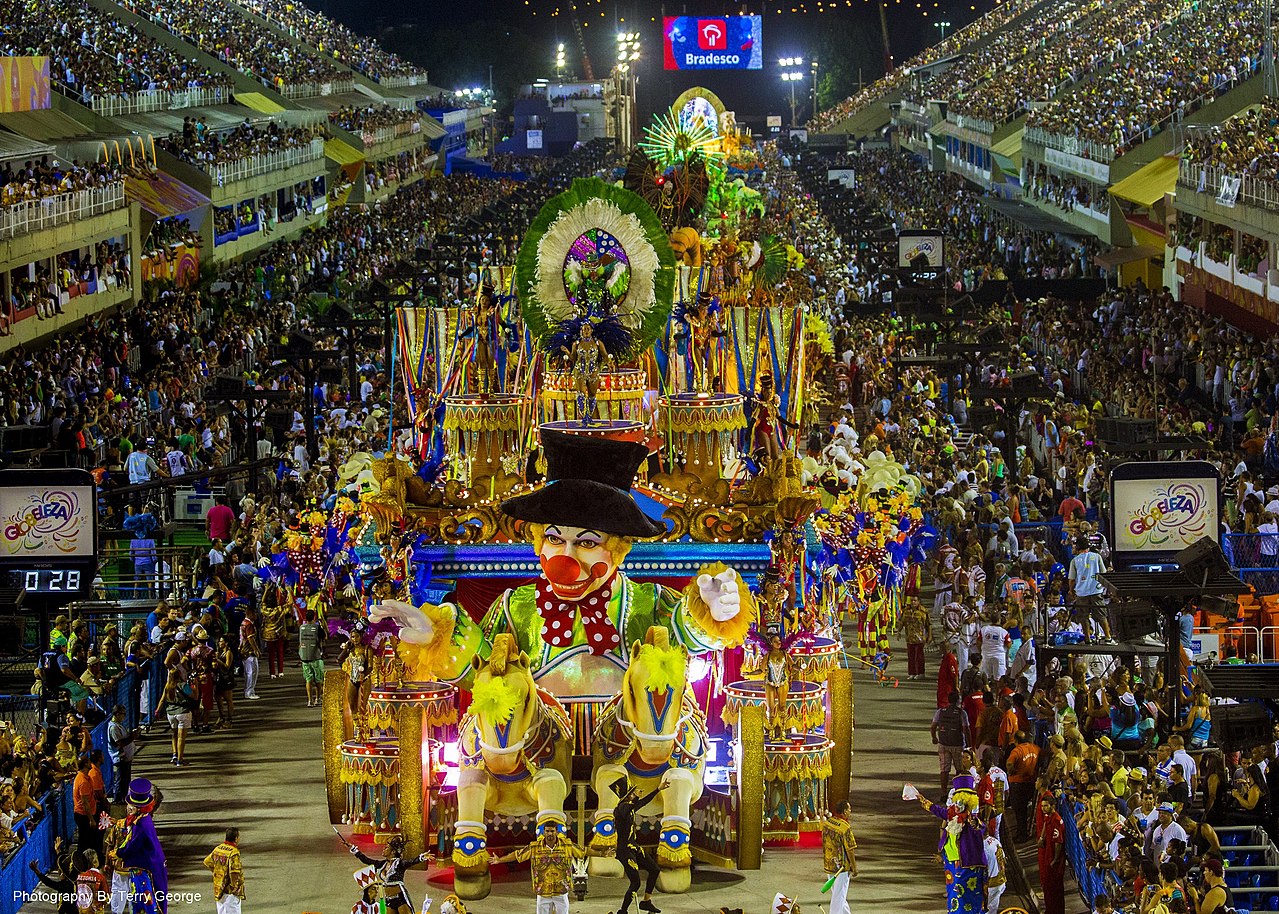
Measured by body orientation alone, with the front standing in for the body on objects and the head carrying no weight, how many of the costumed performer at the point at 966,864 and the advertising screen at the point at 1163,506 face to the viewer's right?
0

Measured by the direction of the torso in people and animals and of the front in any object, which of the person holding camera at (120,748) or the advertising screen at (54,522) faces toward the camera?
the advertising screen

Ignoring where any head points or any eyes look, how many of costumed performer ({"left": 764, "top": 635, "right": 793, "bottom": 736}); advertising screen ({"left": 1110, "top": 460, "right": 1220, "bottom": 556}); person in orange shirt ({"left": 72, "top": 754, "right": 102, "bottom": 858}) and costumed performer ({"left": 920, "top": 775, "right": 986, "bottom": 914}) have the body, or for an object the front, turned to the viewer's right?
1

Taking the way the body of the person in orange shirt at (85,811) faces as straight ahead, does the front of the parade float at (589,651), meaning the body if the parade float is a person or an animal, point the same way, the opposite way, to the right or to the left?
to the right

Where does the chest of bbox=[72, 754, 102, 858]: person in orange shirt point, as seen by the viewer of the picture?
to the viewer's right

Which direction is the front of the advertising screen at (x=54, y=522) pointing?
toward the camera

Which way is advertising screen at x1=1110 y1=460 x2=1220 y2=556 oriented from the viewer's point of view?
toward the camera

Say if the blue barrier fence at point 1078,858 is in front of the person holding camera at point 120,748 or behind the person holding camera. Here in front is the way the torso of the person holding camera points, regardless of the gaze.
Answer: in front

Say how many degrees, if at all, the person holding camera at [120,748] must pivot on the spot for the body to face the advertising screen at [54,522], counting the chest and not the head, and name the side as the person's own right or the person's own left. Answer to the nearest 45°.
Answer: approximately 90° to the person's own left

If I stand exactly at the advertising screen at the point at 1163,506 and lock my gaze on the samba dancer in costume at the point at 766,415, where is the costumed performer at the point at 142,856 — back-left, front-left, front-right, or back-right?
front-left

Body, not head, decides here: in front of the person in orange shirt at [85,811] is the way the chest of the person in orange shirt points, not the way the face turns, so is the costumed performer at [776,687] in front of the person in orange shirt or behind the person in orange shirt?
in front
